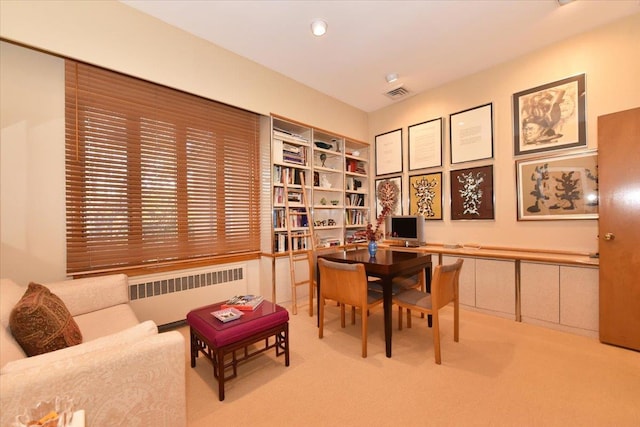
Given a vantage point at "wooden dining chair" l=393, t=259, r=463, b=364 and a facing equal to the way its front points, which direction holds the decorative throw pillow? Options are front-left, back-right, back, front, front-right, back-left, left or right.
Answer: left

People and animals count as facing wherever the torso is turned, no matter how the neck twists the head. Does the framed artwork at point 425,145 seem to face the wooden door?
no

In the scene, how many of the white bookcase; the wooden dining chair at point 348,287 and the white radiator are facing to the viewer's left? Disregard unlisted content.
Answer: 0

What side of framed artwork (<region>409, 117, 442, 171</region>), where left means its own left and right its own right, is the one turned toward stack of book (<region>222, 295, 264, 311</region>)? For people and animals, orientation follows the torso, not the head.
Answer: front

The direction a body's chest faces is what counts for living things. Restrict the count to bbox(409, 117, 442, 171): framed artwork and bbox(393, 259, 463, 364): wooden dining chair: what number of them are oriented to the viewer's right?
0

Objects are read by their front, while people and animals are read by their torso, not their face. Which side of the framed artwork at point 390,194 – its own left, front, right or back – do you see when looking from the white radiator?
front

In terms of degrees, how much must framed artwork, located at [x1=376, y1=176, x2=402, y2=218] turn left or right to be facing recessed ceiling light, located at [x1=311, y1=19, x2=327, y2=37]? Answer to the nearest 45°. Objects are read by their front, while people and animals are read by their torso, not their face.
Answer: approximately 45° to its left

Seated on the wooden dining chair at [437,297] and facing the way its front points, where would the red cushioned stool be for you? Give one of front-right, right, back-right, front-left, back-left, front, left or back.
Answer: left

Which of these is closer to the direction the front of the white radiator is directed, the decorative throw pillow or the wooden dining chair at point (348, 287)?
the wooden dining chair

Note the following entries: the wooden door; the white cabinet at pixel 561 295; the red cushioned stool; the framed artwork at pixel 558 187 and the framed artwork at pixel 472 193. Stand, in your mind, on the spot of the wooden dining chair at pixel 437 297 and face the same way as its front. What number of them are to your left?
1

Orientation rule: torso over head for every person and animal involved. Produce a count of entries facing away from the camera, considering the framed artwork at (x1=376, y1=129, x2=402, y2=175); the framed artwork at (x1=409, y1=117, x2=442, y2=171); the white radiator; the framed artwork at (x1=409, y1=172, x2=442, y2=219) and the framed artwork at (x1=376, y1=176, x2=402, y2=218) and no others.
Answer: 0

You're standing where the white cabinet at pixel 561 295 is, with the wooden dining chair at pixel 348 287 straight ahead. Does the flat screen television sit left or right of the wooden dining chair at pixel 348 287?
right

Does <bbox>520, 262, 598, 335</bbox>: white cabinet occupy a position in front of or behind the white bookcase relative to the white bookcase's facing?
in front

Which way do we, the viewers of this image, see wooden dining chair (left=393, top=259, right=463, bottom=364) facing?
facing away from the viewer and to the left of the viewer

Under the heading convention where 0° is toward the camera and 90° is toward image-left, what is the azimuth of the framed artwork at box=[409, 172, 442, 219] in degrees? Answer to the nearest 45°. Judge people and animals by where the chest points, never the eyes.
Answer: approximately 45°

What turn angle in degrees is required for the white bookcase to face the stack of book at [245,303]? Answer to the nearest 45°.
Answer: approximately 45° to its right
